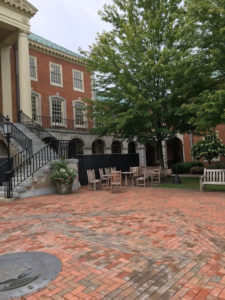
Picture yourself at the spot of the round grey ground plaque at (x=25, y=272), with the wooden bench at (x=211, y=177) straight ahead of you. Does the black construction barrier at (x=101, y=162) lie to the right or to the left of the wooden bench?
left

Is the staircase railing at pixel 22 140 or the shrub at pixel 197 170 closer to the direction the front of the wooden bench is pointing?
the staircase railing

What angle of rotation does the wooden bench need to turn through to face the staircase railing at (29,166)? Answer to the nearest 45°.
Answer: approximately 90° to its right

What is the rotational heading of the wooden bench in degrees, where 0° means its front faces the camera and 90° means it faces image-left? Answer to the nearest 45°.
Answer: approximately 0°

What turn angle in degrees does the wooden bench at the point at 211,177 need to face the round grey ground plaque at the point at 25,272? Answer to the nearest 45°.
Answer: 0° — it already faces it

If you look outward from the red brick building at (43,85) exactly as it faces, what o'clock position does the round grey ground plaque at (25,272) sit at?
The round grey ground plaque is roughly at 1 o'clock from the red brick building.

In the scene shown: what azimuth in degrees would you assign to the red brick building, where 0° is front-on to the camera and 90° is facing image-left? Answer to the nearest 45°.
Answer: approximately 315°
